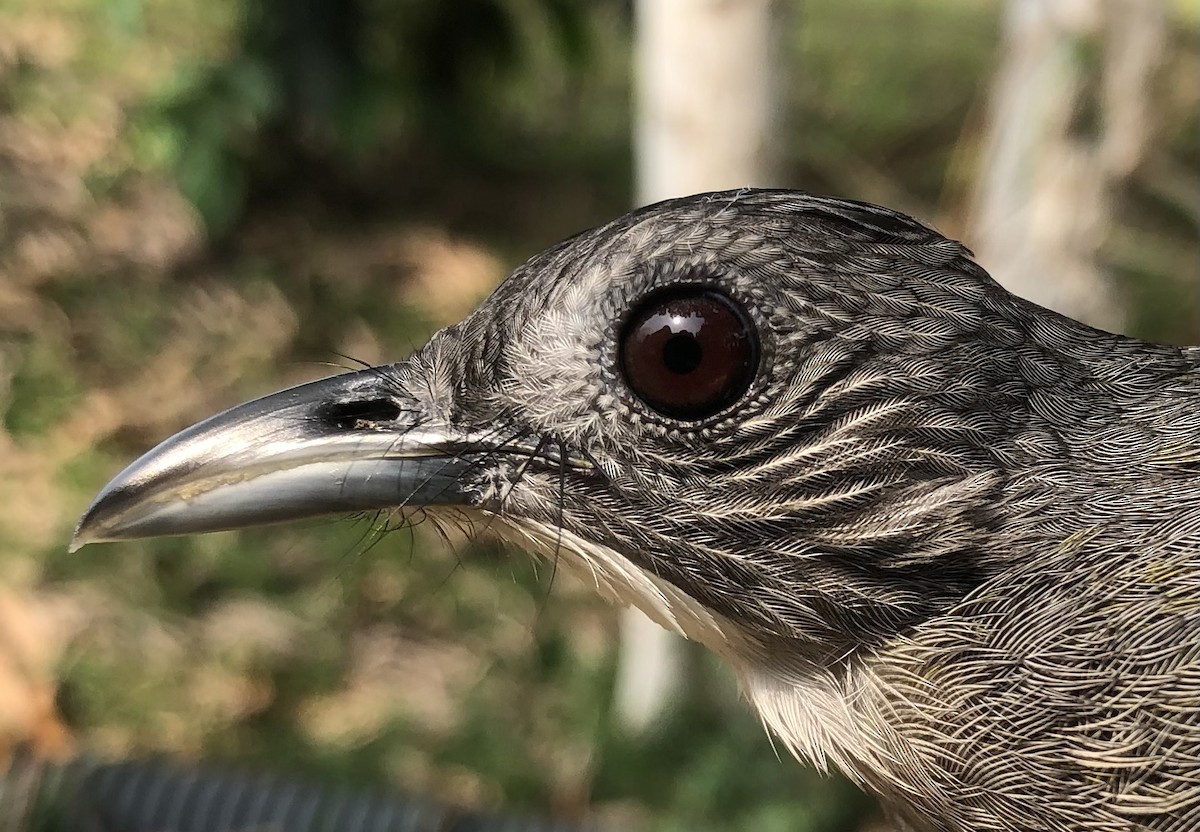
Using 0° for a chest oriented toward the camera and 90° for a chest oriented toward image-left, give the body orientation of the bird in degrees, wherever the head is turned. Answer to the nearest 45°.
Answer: approximately 90°
